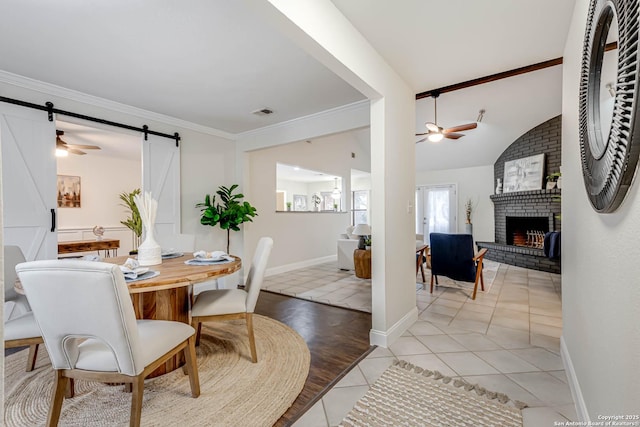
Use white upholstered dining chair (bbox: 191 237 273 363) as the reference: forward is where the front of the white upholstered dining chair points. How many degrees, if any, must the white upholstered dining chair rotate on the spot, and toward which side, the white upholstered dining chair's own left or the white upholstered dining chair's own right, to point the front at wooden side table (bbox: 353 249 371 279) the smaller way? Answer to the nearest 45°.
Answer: approximately 135° to the white upholstered dining chair's own right

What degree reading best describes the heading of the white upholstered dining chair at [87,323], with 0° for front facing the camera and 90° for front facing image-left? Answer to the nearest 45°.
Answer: approximately 225°

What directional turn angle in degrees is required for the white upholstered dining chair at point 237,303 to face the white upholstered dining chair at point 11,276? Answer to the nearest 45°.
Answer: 0° — it already faces it

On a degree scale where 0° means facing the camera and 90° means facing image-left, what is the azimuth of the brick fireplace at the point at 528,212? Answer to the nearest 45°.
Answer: approximately 45°

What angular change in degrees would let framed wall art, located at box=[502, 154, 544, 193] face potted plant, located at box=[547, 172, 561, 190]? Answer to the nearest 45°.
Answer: approximately 90° to its left

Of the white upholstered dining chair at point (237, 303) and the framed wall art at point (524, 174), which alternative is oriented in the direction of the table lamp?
the framed wall art

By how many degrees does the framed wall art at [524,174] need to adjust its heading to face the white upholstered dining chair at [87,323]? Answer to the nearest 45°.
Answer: approximately 45° to its left

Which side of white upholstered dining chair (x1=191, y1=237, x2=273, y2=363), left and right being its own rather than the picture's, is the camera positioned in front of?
left

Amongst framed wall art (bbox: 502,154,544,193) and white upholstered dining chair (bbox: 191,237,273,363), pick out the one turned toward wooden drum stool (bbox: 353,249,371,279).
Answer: the framed wall art

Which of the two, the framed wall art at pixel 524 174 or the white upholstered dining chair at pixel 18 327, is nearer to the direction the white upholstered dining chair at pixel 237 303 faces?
the white upholstered dining chair

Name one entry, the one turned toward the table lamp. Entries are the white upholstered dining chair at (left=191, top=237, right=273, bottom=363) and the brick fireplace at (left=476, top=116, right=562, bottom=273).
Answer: the brick fireplace

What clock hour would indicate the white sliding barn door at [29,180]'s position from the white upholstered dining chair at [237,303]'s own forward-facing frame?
The white sliding barn door is roughly at 1 o'clock from the white upholstered dining chair.

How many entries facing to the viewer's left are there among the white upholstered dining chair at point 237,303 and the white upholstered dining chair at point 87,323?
1

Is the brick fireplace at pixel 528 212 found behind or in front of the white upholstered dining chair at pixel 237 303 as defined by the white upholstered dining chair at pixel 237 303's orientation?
behind
